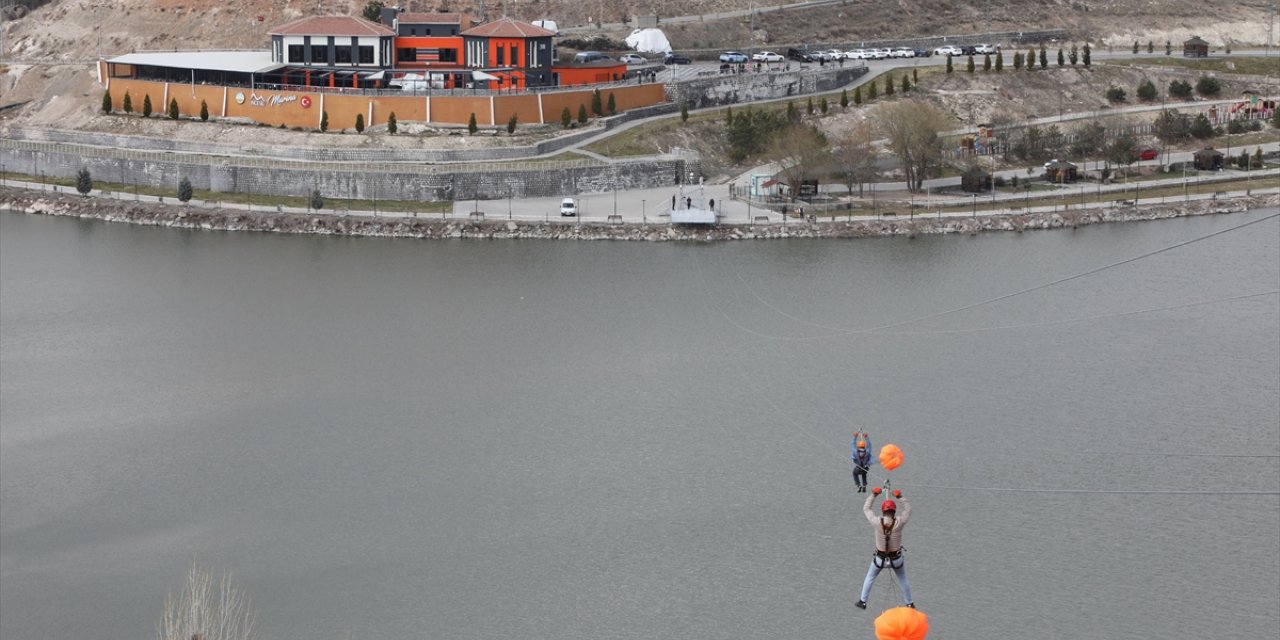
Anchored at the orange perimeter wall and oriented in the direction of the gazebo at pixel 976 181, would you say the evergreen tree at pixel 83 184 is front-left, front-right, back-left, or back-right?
back-right

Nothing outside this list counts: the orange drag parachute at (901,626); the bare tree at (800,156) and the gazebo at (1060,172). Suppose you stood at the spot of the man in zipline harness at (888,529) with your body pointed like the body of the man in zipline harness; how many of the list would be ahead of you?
2

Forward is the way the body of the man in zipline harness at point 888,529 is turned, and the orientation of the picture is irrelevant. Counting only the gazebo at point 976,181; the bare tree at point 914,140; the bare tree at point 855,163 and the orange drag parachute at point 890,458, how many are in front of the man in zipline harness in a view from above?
4

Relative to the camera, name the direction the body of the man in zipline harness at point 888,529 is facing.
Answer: away from the camera

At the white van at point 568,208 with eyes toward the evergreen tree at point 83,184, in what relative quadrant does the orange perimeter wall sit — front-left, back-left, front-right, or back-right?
front-right

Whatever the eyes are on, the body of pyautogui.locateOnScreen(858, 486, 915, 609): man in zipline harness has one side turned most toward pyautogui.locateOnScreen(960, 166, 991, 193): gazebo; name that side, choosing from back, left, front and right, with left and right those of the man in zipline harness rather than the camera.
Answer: front

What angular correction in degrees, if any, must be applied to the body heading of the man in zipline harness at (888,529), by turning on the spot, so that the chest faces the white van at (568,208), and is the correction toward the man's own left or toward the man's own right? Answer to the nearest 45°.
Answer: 0° — they already face it

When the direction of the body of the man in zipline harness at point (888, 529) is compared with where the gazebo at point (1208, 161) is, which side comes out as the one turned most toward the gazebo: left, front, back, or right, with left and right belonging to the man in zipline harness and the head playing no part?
front

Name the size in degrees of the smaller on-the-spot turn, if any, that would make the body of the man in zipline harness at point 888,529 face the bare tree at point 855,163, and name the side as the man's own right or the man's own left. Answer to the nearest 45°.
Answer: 0° — they already face it

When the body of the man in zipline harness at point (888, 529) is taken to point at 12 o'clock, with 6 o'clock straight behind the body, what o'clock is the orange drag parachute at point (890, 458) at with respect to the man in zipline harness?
The orange drag parachute is roughly at 12 o'clock from the man in zipline harness.

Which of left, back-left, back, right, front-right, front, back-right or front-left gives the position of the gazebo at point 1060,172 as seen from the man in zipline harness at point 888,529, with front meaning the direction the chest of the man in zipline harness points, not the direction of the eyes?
front

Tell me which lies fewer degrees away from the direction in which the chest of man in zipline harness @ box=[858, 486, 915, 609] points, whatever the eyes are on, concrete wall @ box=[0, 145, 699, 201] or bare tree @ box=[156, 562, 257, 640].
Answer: the concrete wall
